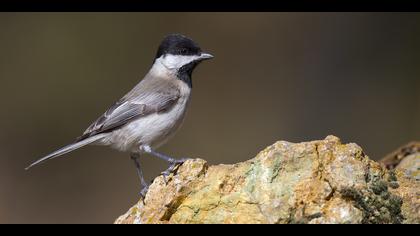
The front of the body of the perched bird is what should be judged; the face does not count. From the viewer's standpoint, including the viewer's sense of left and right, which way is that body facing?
facing to the right of the viewer
